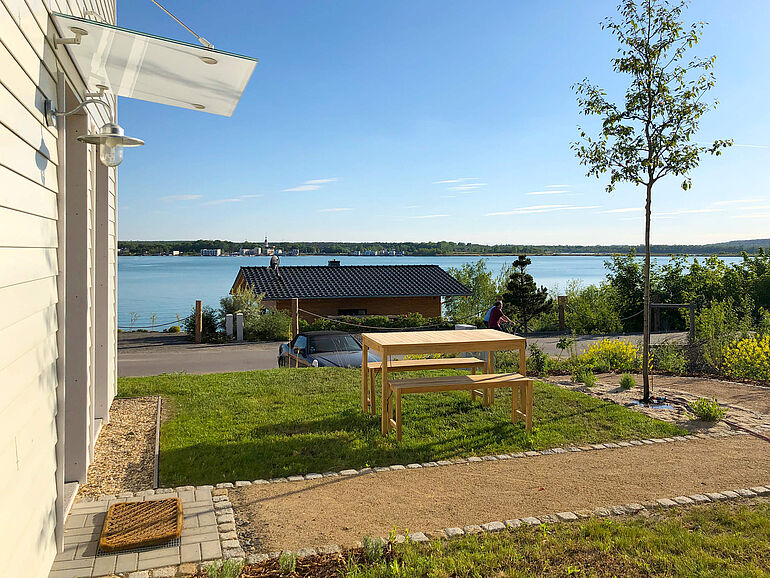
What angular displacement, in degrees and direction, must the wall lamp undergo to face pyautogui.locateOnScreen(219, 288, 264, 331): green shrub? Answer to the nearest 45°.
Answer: approximately 90° to its left

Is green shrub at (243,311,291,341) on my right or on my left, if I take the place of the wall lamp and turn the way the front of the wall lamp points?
on my left

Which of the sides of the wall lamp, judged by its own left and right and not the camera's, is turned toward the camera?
right

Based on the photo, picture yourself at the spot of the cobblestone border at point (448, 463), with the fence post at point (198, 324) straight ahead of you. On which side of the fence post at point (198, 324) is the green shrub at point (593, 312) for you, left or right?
right

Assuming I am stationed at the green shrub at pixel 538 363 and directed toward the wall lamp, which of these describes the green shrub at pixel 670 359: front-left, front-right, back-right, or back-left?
back-left

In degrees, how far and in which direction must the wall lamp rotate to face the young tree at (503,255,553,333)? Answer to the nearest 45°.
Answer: approximately 45° to its left
